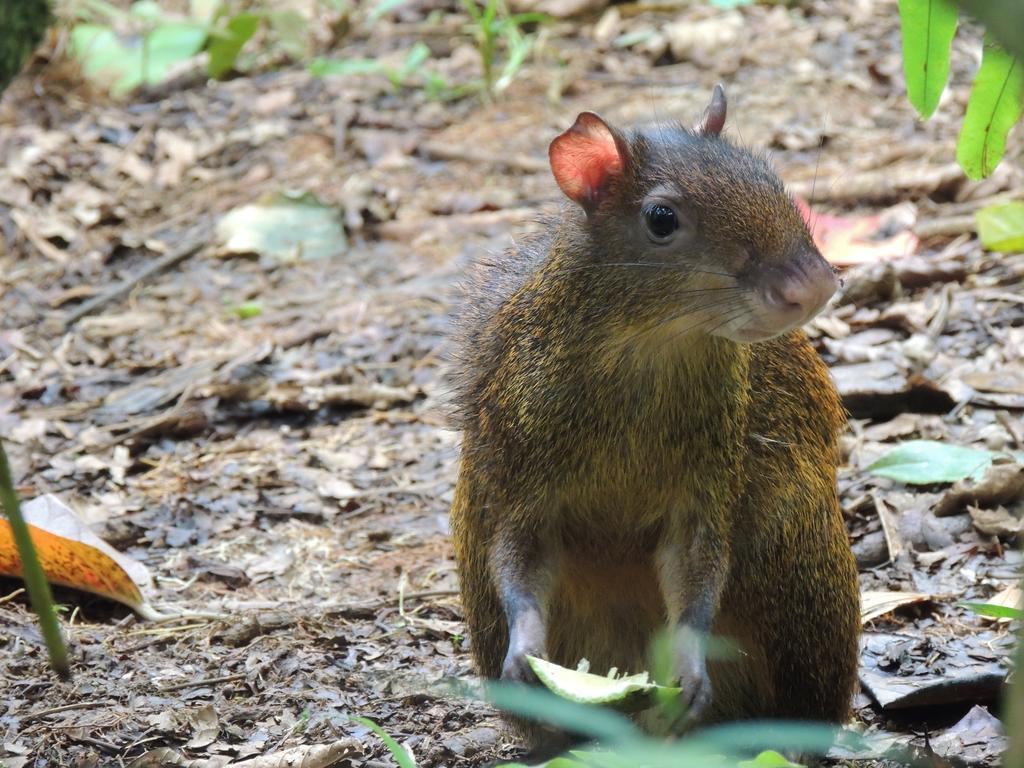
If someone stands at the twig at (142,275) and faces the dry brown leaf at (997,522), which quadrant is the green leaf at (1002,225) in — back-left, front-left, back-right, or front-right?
front-left

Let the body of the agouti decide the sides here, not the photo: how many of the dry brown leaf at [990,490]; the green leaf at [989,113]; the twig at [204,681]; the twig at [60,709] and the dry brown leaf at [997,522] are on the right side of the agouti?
2

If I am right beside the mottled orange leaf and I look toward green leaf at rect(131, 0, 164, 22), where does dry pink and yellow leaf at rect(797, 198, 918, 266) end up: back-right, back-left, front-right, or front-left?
front-right

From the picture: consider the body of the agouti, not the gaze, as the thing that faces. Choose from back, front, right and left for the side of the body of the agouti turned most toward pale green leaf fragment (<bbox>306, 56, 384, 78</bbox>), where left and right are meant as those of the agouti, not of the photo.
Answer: back

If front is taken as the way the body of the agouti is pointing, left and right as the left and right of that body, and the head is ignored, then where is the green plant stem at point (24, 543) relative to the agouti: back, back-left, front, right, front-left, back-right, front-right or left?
front-right

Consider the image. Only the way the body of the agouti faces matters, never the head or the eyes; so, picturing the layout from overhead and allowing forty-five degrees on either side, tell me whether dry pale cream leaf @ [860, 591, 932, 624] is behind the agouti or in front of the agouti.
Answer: behind

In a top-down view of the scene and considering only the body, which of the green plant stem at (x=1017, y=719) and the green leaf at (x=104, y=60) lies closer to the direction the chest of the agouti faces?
the green plant stem

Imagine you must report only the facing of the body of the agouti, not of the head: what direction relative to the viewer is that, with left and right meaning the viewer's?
facing the viewer

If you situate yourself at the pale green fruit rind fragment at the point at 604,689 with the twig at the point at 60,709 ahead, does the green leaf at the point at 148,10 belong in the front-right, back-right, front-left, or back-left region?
front-right

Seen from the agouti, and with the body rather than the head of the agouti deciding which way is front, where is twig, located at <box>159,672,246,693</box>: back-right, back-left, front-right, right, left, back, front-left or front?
right
